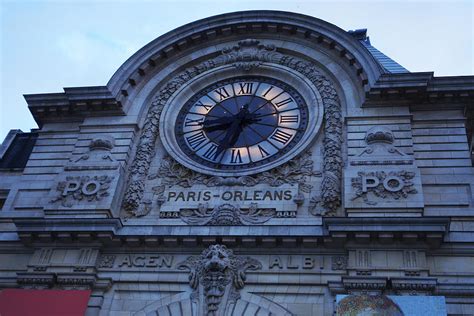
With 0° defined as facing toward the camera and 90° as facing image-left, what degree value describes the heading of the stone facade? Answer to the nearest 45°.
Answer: approximately 0°

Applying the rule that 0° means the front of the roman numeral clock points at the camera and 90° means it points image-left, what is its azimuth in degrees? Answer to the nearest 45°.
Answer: approximately 0°
